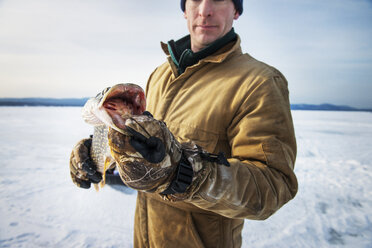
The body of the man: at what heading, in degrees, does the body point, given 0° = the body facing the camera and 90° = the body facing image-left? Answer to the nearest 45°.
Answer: approximately 45°
